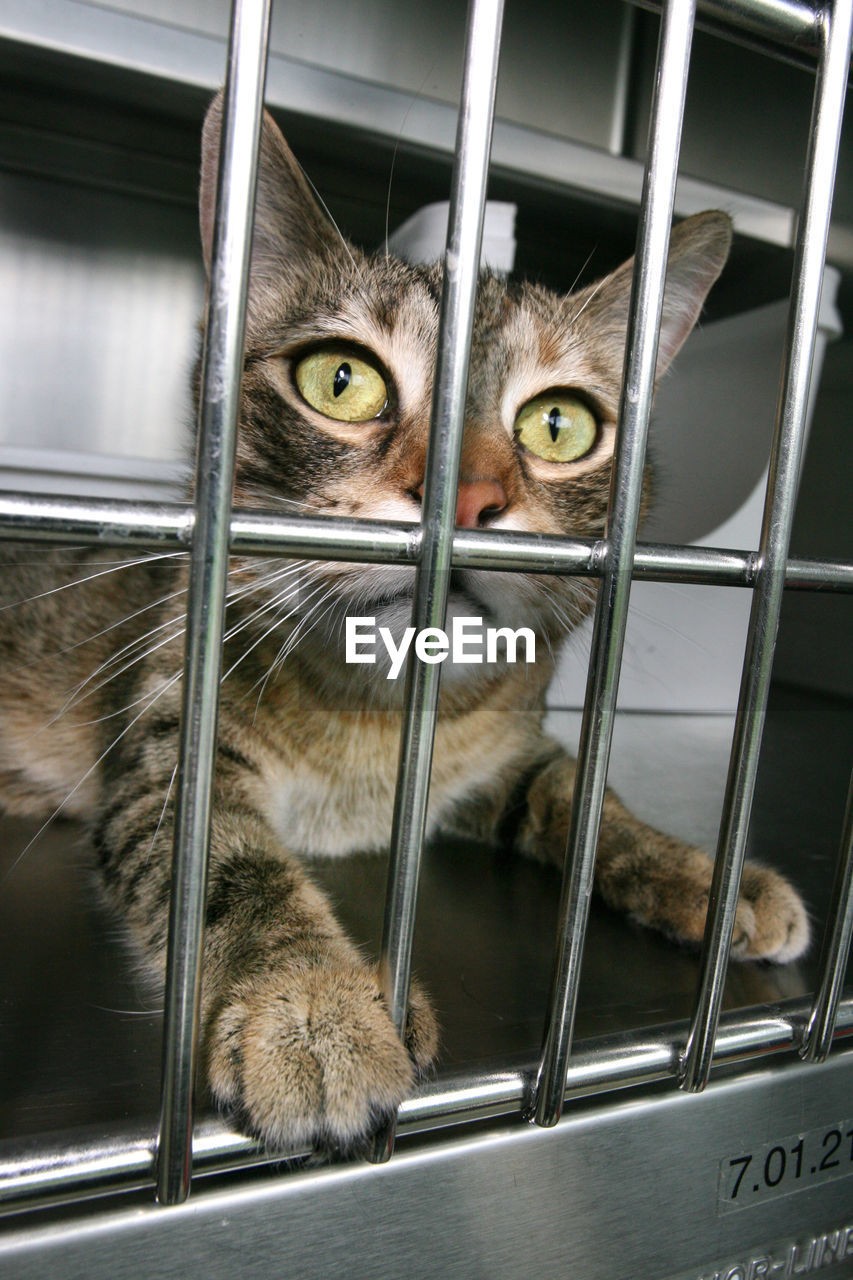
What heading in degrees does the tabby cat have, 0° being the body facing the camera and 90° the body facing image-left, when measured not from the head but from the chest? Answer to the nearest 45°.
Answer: approximately 315°
